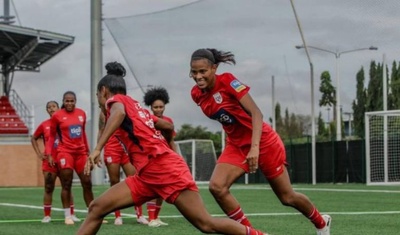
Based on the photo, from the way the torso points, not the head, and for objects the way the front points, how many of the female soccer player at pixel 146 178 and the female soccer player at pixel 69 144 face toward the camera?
1

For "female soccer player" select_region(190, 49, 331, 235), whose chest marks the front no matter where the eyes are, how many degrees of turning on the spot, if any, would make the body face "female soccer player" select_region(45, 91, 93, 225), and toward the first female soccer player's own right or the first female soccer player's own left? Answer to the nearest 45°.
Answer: approximately 90° to the first female soccer player's own right

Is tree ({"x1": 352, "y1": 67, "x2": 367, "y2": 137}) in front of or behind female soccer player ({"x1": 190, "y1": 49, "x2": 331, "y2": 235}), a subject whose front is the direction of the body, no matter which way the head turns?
behind

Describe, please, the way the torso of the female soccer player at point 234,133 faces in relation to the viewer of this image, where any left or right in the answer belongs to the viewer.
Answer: facing the viewer and to the left of the viewer

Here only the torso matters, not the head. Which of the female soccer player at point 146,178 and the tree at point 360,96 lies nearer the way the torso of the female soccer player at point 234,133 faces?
the female soccer player

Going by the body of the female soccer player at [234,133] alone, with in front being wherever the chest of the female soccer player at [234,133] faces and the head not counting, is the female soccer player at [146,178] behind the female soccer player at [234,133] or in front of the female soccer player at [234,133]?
in front

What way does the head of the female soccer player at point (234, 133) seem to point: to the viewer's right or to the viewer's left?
to the viewer's left

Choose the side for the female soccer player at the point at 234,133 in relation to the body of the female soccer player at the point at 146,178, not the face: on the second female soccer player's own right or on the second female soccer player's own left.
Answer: on the second female soccer player's own right

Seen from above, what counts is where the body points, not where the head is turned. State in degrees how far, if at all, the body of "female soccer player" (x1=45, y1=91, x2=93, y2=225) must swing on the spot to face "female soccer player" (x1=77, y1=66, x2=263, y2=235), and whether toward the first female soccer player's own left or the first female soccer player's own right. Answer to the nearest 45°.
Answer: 0° — they already face them

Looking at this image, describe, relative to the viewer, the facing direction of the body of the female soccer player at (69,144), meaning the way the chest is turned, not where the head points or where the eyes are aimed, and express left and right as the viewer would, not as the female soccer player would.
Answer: facing the viewer

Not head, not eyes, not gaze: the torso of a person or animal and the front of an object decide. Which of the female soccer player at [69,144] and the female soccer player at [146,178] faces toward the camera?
the female soccer player at [69,144]
